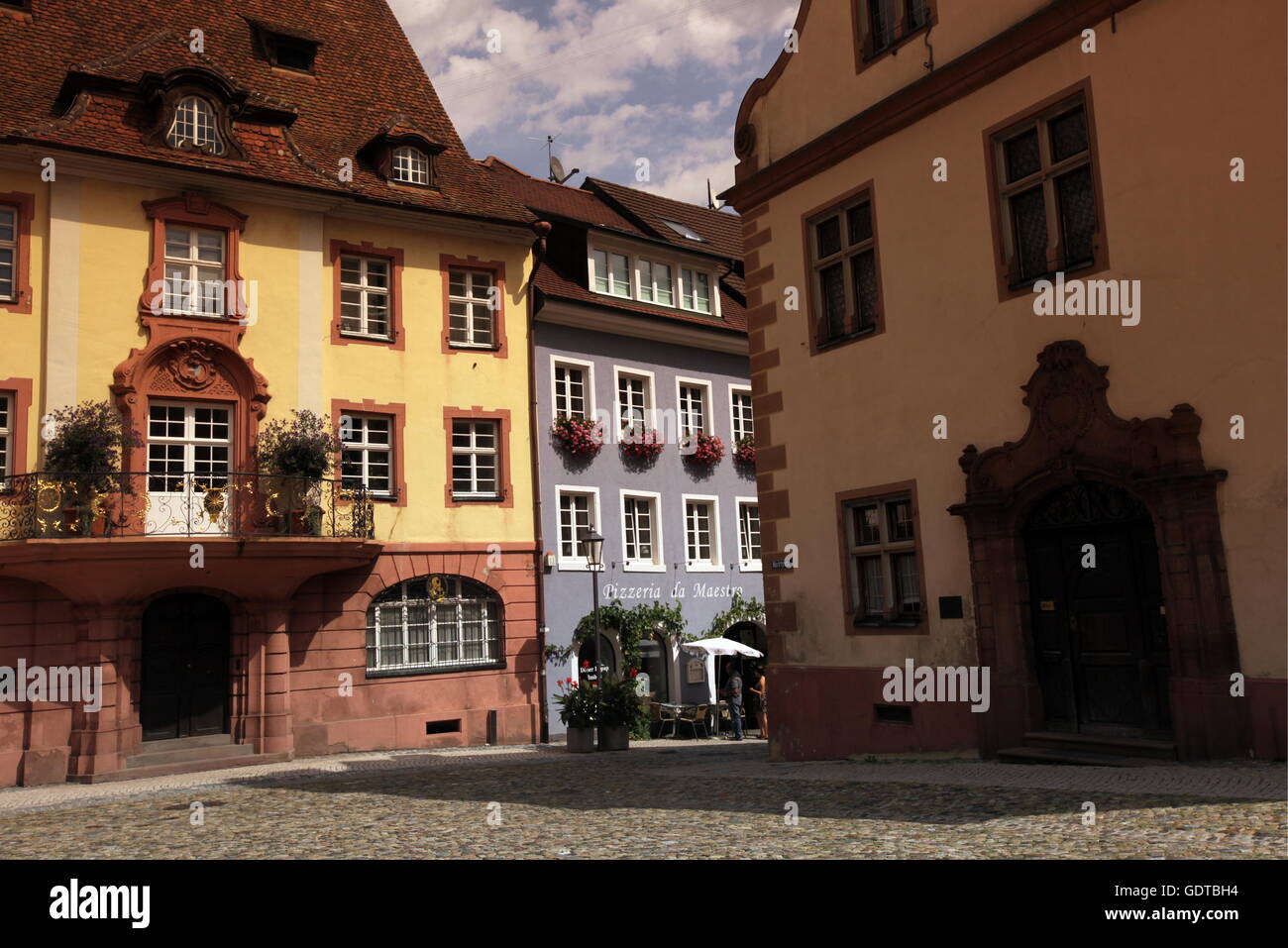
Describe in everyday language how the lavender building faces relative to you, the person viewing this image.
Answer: facing the viewer and to the right of the viewer

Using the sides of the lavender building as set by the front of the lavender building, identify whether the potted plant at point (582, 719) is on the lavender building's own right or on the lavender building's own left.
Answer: on the lavender building's own right

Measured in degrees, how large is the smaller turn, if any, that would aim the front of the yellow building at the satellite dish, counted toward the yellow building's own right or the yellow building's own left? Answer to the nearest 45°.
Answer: approximately 90° to the yellow building's own left

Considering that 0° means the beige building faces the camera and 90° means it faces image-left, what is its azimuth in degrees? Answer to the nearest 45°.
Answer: approximately 45°

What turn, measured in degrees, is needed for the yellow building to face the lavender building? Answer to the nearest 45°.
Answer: approximately 90° to its left

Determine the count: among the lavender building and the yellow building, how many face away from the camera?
0

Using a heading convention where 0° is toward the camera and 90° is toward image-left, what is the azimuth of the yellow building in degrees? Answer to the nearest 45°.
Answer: approximately 315°

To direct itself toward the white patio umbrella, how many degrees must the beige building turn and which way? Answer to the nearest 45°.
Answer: approximately 90° to its right

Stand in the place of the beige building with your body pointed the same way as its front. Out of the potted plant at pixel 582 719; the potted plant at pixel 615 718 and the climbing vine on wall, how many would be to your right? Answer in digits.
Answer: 3

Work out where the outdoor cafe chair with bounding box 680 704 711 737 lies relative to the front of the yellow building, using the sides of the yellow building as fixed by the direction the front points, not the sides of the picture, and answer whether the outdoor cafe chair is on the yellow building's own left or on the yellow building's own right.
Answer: on the yellow building's own left
